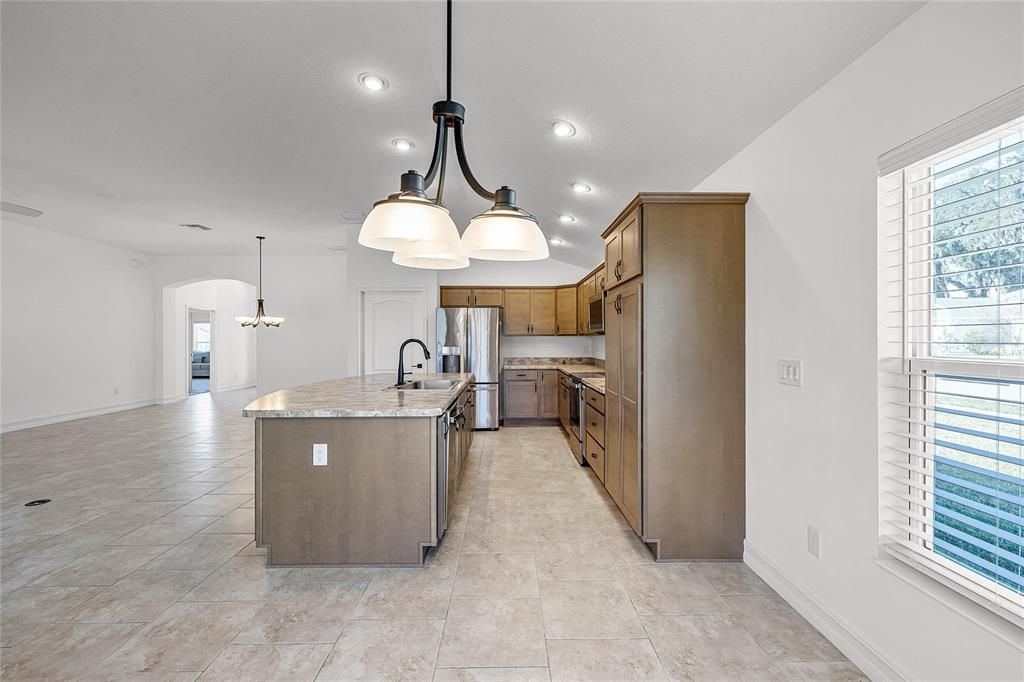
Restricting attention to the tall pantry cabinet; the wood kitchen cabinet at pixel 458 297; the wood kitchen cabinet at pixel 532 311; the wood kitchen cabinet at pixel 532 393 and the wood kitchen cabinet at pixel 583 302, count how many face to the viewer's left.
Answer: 2

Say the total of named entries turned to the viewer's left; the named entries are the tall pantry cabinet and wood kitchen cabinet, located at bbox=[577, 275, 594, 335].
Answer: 2

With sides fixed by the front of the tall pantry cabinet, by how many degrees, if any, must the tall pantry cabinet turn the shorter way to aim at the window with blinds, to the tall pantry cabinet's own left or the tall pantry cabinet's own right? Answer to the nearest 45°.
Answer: approximately 135° to the tall pantry cabinet's own left

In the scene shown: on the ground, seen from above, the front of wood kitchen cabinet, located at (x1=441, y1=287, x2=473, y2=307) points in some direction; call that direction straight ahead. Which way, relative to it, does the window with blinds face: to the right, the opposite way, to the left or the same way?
to the right

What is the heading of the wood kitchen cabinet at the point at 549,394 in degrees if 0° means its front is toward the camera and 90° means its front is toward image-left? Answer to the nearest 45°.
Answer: approximately 0°

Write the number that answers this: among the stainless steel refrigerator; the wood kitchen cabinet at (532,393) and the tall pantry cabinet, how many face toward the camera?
2

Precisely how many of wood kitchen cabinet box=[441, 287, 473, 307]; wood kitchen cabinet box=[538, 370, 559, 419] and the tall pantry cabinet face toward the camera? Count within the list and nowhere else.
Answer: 2

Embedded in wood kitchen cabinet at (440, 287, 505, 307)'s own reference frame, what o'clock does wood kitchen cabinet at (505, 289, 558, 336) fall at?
wood kitchen cabinet at (505, 289, 558, 336) is roughly at 9 o'clock from wood kitchen cabinet at (440, 287, 505, 307).

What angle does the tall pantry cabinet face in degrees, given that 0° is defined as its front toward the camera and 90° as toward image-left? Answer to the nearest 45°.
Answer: approximately 90°
